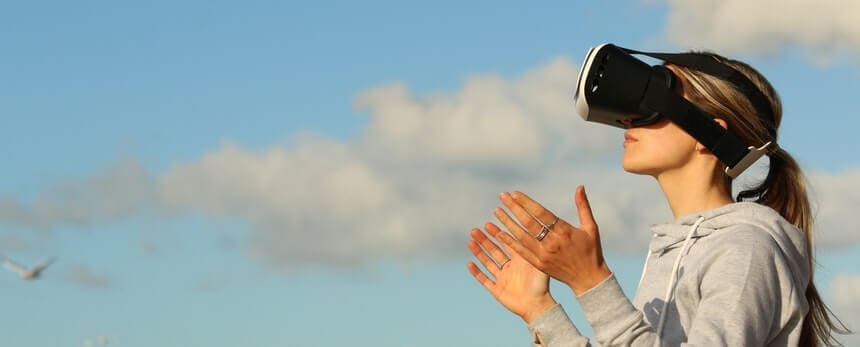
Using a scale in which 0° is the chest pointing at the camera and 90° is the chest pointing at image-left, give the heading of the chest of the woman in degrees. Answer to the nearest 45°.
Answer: approximately 90°

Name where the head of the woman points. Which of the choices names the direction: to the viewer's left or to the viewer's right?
to the viewer's left
